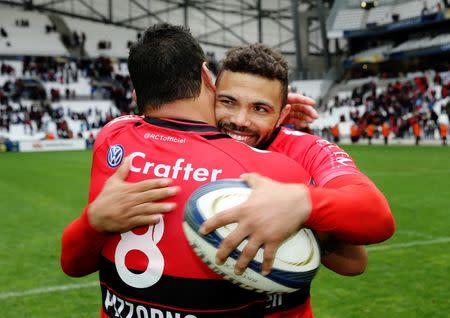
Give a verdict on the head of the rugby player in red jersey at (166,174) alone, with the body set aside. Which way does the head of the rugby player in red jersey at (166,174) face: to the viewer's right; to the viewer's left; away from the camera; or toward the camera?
away from the camera

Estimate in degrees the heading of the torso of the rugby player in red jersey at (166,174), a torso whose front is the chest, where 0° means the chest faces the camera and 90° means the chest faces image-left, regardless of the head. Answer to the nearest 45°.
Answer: approximately 225°

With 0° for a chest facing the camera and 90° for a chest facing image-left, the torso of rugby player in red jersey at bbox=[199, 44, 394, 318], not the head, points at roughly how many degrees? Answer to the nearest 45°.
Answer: approximately 45°

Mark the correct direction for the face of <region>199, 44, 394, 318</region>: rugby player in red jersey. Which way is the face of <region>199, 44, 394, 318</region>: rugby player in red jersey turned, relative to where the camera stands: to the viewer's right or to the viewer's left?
to the viewer's left

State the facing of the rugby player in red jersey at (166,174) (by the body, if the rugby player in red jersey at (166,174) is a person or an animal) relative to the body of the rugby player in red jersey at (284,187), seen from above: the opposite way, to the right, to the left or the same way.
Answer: the opposite way
